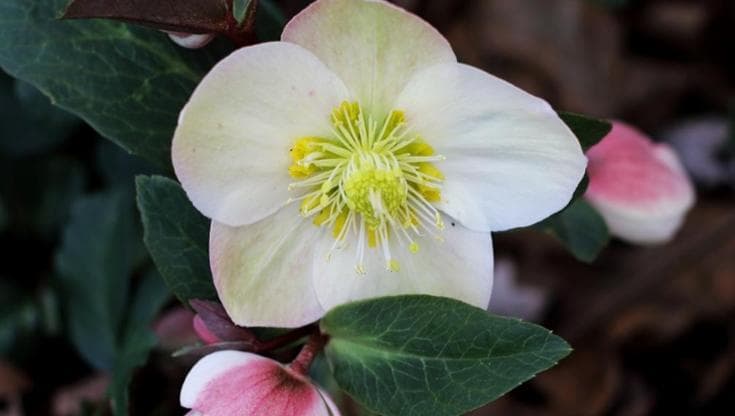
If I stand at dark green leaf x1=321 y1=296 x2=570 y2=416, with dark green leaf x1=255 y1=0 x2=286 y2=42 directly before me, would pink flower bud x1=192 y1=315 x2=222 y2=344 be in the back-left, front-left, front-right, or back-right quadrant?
front-left

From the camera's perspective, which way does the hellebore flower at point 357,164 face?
toward the camera

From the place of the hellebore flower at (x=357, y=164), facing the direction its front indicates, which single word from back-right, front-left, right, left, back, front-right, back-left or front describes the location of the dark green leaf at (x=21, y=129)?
back-right

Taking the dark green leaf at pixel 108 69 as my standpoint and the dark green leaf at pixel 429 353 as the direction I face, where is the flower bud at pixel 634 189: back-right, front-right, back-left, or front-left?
front-left

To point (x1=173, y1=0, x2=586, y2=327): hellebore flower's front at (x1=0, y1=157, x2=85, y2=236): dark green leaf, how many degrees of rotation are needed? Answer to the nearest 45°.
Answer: approximately 135° to its right
